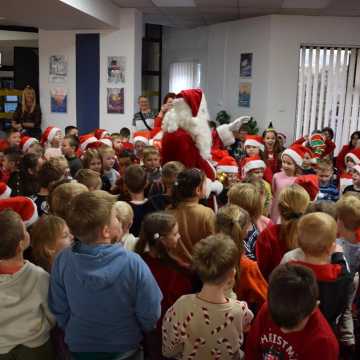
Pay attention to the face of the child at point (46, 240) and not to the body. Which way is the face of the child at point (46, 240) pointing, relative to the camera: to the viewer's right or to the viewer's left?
to the viewer's right

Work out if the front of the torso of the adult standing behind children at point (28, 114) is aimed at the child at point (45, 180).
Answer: yes

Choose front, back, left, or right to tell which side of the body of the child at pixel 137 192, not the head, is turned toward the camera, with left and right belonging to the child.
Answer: back

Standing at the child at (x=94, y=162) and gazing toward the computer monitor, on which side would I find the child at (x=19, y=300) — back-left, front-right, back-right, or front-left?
back-left

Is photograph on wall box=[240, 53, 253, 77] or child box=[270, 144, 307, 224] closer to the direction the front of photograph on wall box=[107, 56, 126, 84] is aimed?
the child

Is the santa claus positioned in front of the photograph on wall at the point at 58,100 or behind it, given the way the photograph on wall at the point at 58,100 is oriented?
in front

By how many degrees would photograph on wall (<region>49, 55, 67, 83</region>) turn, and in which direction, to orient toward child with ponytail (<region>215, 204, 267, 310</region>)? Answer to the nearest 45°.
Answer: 0° — it already faces them

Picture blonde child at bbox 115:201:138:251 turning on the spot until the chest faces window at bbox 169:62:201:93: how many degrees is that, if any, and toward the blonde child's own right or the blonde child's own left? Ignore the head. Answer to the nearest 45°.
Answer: approximately 45° to the blonde child's own left

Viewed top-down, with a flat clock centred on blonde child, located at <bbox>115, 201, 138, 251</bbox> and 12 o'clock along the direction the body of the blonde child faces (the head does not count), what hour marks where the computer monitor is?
The computer monitor is roughly at 10 o'clock from the blonde child.
